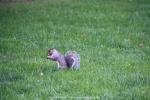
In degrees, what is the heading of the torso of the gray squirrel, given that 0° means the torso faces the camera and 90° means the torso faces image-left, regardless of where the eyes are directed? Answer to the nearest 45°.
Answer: approximately 90°
